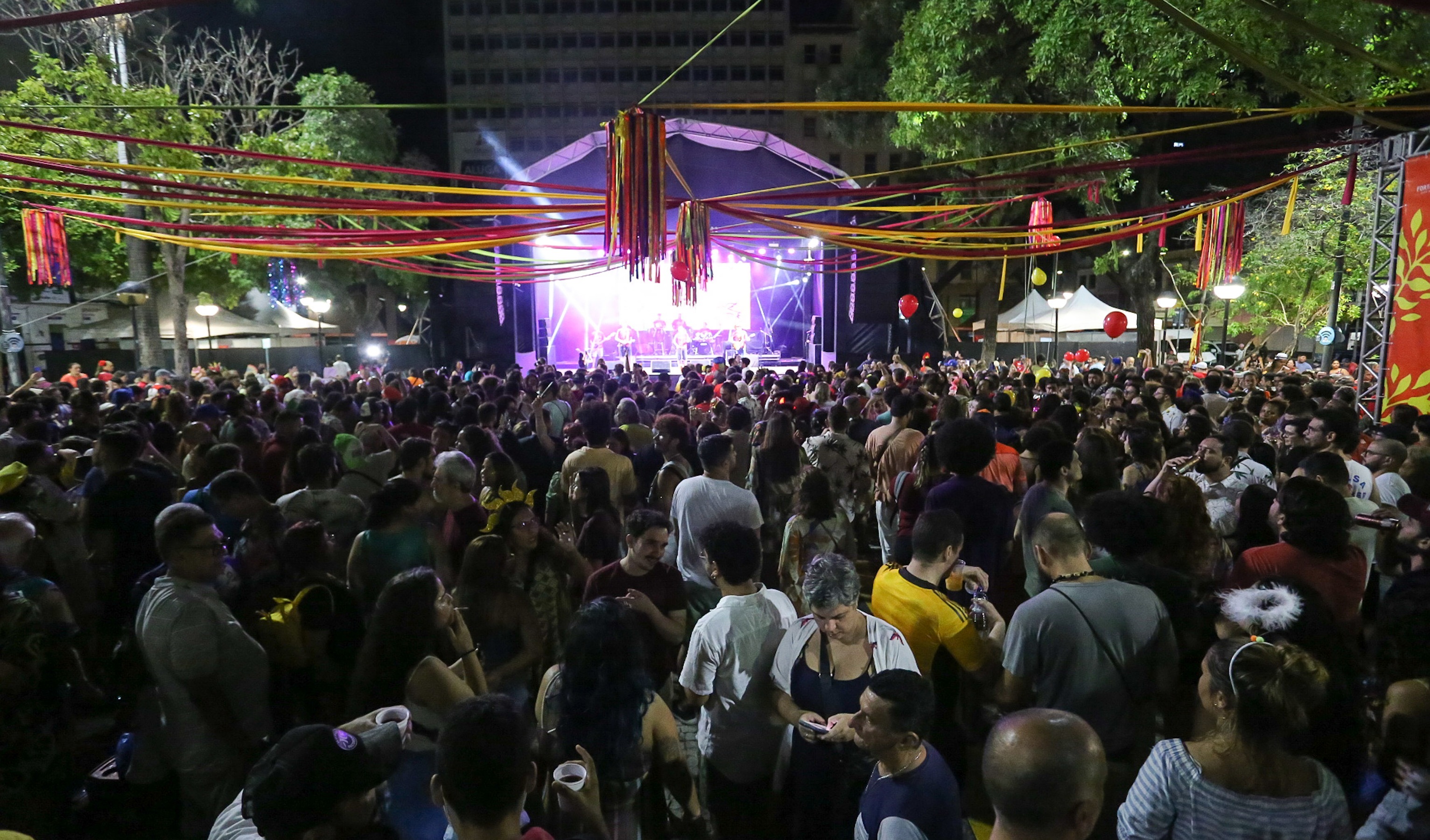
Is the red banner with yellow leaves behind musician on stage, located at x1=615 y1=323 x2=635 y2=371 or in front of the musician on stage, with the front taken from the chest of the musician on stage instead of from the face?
in front

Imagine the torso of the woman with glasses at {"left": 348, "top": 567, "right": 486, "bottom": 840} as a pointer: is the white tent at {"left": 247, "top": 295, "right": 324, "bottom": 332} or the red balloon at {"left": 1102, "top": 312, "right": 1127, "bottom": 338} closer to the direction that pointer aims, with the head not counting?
the red balloon

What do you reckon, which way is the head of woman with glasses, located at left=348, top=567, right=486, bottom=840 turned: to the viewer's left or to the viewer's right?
to the viewer's right

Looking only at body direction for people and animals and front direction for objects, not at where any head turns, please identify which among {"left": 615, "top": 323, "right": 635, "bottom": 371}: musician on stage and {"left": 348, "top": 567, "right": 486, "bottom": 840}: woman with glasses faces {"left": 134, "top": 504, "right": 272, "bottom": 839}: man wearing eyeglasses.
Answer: the musician on stage

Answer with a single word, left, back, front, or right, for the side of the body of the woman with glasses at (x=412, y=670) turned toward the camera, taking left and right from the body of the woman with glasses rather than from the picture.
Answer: right

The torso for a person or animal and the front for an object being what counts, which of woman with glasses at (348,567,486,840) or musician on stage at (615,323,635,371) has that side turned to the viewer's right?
the woman with glasses

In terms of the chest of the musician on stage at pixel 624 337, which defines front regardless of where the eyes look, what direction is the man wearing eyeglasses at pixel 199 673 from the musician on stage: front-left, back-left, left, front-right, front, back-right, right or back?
front

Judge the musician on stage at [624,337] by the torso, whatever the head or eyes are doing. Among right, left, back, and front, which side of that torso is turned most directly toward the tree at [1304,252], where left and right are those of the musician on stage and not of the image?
left

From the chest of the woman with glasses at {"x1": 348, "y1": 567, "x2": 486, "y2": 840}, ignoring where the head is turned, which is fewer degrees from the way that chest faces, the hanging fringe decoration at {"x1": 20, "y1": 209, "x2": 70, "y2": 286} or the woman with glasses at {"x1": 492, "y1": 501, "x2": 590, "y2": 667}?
the woman with glasses

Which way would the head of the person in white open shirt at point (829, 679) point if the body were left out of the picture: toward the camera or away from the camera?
toward the camera

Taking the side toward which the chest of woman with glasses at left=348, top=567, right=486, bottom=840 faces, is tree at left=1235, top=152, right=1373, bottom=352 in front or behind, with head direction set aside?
in front

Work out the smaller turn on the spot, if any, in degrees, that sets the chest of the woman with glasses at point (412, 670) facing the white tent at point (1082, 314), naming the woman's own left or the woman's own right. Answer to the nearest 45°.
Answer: approximately 45° to the woman's own left

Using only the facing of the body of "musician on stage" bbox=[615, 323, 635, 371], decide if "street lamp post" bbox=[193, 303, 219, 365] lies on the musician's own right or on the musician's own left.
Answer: on the musician's own right

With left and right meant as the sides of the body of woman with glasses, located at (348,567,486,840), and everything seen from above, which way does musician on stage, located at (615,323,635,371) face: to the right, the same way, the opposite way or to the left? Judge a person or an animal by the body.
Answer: to the right

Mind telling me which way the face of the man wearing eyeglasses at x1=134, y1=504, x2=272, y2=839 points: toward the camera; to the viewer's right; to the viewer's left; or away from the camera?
to the viewer's right

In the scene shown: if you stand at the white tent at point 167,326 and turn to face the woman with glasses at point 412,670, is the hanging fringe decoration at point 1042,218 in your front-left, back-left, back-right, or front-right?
front-left

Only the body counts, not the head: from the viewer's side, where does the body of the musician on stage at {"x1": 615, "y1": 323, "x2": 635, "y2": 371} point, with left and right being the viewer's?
facing the viewer
